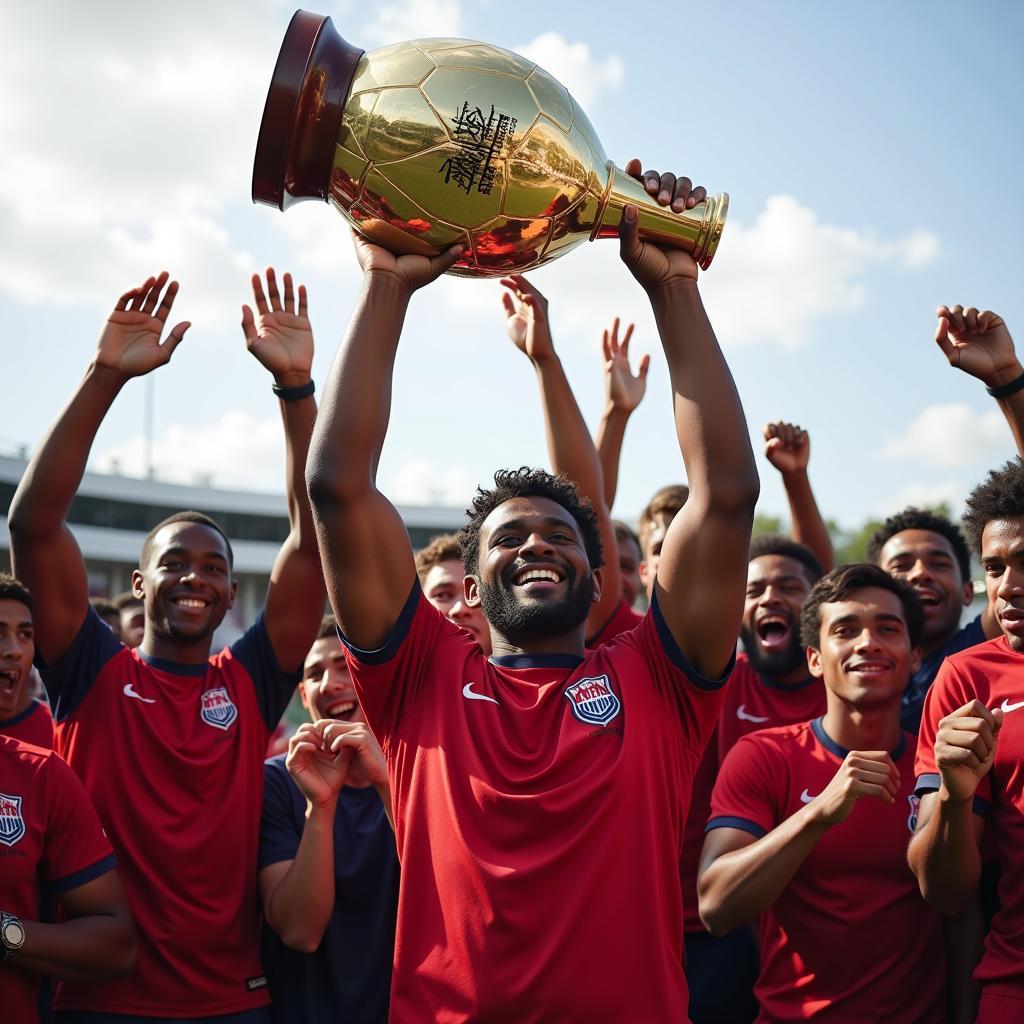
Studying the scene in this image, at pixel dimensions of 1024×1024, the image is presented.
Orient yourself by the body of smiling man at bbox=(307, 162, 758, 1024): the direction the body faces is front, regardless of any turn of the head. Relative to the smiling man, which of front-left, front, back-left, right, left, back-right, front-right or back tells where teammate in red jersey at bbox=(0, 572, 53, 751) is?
back-right

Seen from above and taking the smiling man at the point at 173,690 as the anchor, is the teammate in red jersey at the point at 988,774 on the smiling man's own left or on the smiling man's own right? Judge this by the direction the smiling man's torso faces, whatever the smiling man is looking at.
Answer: on the smiling man's own left

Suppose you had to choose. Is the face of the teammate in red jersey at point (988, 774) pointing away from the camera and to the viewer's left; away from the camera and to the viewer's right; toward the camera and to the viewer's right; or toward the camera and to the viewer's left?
toward the camera and to the viewer's left

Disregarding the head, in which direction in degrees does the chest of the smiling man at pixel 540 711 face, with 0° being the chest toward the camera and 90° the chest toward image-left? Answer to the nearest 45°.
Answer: approximately 0°

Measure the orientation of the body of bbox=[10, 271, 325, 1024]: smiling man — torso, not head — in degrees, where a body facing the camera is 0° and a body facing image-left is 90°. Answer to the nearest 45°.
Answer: approximately 0°

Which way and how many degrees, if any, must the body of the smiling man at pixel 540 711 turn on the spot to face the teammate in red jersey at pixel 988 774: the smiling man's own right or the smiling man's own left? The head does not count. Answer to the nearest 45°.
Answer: approximately 135° to the smiling man's own left

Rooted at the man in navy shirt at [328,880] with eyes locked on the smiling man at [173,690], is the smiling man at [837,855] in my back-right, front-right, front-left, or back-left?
back-left

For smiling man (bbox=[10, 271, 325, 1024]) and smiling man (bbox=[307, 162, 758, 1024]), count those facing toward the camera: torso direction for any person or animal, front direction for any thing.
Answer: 2

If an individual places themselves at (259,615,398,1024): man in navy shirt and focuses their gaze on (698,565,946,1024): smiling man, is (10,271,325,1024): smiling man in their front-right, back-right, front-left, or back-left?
back-right
